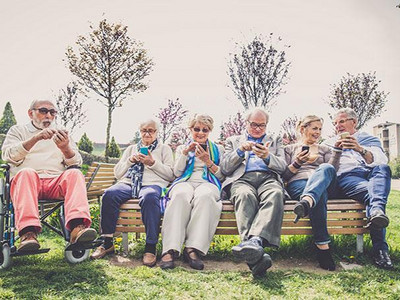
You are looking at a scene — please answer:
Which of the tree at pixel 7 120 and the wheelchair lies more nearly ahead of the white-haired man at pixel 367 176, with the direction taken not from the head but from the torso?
the wheelchair

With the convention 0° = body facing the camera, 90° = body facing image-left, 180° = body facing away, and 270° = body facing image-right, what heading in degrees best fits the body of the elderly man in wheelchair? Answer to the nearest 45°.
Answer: approximately 315°

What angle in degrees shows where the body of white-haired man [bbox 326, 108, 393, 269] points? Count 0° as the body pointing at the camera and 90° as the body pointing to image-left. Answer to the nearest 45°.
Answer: approximately 0°

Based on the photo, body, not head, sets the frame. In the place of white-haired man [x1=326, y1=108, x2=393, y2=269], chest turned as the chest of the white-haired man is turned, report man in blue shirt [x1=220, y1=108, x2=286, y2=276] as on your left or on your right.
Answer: on your right

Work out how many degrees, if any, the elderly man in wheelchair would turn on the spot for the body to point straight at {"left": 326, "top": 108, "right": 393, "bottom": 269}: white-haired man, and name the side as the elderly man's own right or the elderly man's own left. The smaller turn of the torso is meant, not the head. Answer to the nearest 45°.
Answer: approximately 45° to the elderly man's own left

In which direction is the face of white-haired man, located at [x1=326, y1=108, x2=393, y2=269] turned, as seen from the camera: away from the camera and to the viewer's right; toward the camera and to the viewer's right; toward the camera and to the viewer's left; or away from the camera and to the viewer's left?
toward the camera and to the viewer's left

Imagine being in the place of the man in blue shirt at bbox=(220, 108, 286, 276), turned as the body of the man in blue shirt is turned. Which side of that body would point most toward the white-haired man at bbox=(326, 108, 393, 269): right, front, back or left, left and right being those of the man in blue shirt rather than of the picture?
left

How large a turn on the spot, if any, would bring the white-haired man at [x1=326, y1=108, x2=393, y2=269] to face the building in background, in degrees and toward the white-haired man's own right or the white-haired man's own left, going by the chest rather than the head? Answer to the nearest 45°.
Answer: approximately 180°

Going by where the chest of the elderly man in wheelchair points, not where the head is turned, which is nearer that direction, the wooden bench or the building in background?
the wooden bench

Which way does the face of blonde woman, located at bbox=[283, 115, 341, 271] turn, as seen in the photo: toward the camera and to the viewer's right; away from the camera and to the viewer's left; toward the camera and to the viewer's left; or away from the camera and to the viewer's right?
toward the camera and to the viewer's right

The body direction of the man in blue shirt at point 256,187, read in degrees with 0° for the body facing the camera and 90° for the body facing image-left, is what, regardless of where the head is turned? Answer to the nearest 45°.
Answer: approximately 0°
